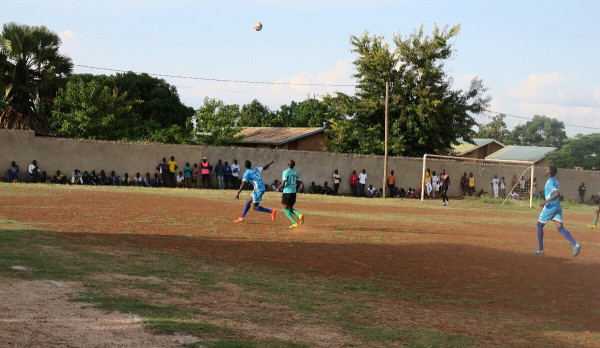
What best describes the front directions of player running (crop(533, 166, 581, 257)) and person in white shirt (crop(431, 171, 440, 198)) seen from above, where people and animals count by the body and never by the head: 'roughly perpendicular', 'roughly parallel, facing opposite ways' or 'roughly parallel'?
roughly perpendicular

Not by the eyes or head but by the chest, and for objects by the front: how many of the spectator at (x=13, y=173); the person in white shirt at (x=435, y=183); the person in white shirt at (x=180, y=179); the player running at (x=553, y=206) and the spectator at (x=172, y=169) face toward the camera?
4

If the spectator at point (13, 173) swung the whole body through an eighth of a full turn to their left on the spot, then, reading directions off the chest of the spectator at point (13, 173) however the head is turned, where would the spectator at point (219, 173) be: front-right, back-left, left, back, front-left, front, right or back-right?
front-left

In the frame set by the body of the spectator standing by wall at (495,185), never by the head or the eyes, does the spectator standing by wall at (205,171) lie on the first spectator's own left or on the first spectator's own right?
on the first spectator's own right

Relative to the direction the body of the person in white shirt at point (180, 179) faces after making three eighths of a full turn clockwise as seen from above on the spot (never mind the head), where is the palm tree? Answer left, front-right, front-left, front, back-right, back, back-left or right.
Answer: front-left

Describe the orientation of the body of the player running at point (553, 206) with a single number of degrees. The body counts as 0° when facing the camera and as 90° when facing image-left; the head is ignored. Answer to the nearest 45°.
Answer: approximately 90°
